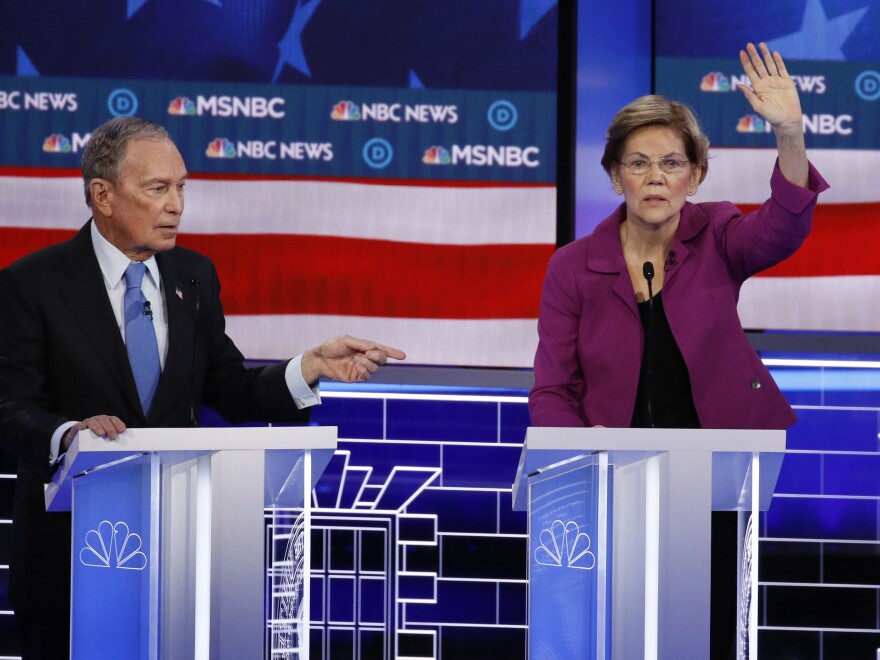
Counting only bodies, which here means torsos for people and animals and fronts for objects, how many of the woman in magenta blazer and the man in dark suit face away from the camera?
0

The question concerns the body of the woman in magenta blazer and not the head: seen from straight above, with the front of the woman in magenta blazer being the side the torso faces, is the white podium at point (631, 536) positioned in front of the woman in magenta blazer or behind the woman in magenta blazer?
in front

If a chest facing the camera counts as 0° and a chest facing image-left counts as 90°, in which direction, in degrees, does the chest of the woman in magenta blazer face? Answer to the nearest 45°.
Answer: approximately 0°

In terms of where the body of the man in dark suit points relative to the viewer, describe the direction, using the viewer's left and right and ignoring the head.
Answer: facing the viewer and to the right of the viewer
